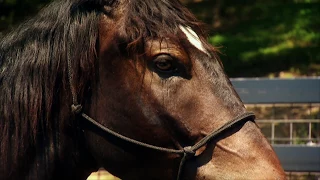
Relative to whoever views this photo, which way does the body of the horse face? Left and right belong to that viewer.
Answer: facing to the right of the viewer
